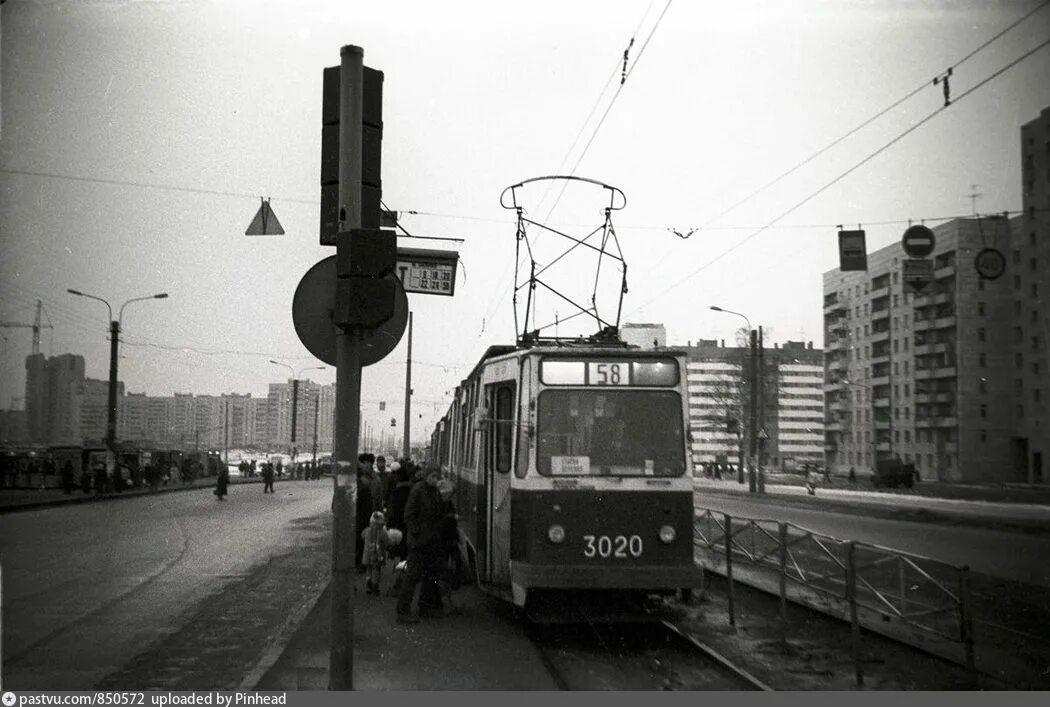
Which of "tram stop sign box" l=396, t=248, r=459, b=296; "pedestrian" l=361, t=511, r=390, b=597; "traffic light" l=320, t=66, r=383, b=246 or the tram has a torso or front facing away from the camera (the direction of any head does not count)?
the traffic light

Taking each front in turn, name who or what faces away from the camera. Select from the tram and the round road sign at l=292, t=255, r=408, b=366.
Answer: the round road sign

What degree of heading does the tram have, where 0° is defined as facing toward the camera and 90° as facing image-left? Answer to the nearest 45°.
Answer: approximately 0°

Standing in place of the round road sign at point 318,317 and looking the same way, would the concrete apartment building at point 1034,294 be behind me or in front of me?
in front

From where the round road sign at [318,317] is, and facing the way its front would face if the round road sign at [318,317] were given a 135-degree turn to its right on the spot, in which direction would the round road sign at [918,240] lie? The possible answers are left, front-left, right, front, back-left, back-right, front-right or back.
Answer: left

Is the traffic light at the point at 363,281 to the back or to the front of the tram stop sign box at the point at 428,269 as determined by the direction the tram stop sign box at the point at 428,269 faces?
to the front

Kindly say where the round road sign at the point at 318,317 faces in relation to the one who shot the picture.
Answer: facing away from the viewer

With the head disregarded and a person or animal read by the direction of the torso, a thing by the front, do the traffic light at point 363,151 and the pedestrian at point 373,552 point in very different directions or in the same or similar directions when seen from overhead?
very different directions

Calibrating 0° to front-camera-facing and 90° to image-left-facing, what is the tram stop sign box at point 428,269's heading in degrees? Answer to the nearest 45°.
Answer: approximately 0°

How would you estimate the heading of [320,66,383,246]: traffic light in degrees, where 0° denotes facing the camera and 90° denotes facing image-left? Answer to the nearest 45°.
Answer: approximately 180°

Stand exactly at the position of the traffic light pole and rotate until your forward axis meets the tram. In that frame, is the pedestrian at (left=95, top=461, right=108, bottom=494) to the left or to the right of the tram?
left

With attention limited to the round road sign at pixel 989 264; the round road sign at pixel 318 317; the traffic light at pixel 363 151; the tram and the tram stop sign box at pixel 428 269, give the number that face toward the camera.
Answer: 3

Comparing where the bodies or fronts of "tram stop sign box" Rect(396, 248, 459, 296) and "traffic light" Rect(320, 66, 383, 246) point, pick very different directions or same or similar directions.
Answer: very different directions
